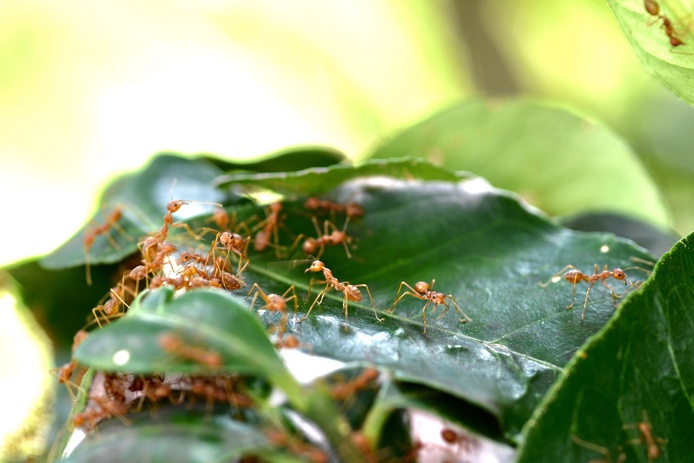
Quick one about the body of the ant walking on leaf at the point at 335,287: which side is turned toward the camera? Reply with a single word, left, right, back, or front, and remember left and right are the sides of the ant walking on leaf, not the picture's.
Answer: left

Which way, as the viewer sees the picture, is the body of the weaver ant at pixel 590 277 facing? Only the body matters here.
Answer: to the viewer's right
